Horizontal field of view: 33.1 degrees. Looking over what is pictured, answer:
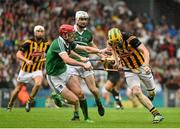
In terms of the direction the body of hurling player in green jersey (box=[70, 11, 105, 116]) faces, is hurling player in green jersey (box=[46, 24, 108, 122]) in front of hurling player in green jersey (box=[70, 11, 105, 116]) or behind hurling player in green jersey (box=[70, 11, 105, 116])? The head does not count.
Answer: in front

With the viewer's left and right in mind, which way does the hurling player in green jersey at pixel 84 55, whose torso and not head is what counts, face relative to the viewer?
facing the viewer
